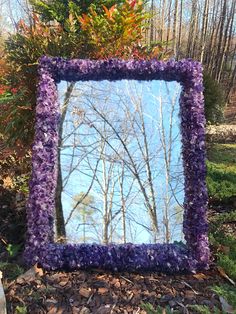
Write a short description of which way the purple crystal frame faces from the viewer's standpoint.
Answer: facing the viewer

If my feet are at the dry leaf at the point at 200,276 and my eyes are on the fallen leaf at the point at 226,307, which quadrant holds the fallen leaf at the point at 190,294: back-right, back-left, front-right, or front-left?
front-right

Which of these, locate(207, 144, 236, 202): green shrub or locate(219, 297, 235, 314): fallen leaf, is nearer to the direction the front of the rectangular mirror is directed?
the fallen leaf

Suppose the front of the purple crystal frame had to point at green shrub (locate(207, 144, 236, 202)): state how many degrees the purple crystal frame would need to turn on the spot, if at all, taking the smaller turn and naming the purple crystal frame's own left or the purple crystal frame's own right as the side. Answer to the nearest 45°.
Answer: approximately 135° to the purple crystal frame's own left

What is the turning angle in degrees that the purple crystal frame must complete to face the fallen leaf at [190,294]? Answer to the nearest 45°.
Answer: approximately 45° to its left

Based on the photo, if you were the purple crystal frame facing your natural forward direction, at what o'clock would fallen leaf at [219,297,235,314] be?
The fallen leaf is roughly at 10 o'clock from the purple crystal frame.
